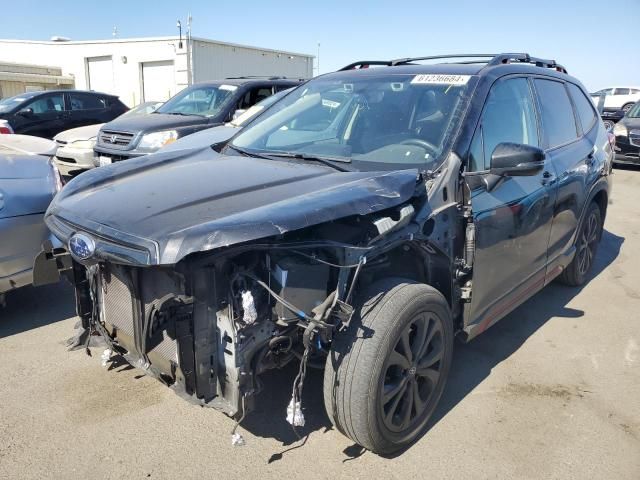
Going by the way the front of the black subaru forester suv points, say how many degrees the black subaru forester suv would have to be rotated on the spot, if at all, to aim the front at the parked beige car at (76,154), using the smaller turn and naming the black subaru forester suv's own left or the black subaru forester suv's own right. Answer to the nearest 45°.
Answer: approximately 90° to the black subaru forester suv's own right

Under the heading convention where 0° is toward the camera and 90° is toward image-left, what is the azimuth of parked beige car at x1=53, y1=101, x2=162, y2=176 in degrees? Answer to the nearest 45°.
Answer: approximately 45°

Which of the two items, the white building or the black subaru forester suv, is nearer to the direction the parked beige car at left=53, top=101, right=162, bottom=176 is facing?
the black subaru forester suv

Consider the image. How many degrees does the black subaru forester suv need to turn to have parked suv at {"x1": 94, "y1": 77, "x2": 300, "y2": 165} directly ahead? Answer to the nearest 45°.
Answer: approximately 135° to its right

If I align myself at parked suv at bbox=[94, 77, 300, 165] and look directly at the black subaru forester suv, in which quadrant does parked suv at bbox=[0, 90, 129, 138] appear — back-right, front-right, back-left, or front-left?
back-right

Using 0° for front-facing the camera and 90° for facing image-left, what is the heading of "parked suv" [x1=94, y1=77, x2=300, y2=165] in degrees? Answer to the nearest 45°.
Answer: approximately 45°

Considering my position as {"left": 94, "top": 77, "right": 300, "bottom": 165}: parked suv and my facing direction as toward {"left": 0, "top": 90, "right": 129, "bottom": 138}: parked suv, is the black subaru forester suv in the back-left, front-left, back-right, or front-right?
back-left
